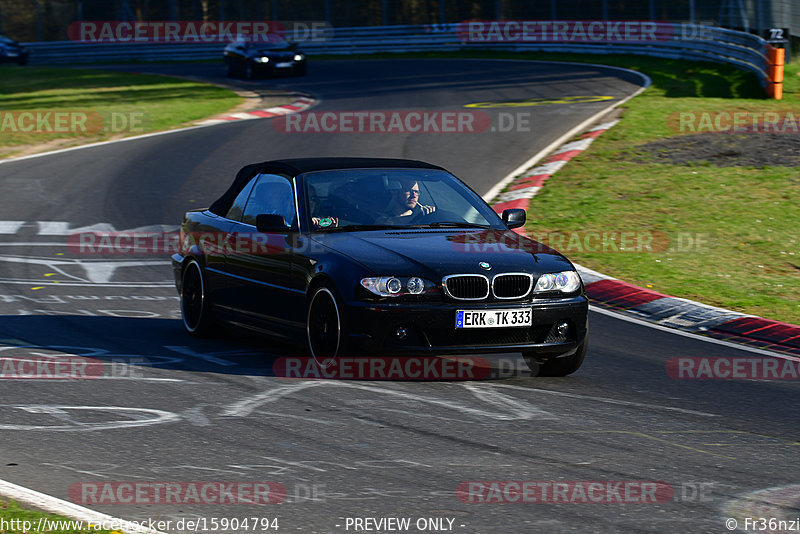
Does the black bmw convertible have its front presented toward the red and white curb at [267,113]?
no

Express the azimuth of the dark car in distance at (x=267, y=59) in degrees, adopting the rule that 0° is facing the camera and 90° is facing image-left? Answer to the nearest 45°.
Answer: approximately 315°

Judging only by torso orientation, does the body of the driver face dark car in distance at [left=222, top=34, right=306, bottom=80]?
no

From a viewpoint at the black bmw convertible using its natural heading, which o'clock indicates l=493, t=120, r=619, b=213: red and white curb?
The red and white curb is roughly at 8 o'clock from the black bmw convertible.

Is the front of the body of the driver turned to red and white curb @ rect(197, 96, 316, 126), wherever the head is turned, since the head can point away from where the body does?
no

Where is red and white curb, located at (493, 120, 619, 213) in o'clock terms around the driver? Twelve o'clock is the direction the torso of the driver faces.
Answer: The red and white curb is roughly at 8 o'clock from the driver.

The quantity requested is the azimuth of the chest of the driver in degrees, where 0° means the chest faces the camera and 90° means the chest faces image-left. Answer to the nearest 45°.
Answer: approximately 315°

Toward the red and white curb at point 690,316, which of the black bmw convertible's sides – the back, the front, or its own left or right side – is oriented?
left

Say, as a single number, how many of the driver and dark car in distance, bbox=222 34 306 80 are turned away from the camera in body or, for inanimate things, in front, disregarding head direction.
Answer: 0

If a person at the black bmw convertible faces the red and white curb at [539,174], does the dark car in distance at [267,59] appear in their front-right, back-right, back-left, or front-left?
front-left

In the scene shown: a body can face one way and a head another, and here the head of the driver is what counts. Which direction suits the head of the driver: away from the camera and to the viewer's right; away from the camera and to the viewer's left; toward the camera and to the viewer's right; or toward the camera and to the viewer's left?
toward the camera and to the viewer's right

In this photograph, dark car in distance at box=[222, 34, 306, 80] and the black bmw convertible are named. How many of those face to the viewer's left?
0

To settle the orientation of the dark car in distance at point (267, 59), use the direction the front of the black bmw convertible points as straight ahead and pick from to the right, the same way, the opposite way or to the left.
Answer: the same way

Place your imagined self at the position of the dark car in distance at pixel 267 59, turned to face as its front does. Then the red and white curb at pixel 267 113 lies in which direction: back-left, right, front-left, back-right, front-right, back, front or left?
front-right

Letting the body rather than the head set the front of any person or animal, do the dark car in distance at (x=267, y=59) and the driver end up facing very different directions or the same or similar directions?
same or similar directions
